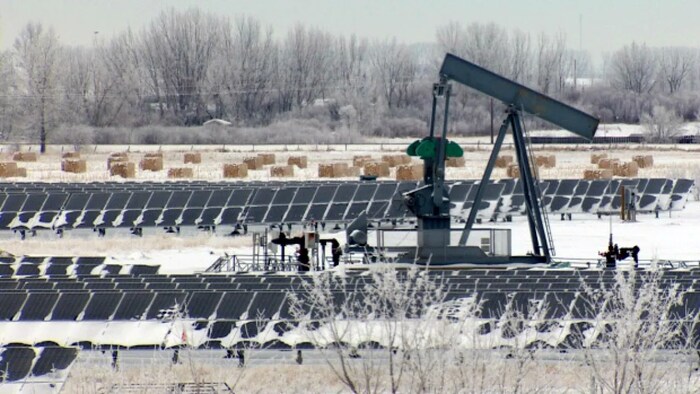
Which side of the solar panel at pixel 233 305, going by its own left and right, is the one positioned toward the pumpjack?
back

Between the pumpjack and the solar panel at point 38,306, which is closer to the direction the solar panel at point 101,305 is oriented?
the solar panel

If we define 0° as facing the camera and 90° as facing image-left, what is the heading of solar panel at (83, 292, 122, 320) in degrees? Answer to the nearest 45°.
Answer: approximately 45°

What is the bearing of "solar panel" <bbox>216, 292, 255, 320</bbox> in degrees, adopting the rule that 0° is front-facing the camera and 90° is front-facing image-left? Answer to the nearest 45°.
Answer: approximately 45°

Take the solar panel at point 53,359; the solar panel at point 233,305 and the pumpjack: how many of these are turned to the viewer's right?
1

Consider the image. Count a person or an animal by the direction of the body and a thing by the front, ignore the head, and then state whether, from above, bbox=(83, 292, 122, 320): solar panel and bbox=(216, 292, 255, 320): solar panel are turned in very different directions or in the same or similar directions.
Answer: same or similar directions

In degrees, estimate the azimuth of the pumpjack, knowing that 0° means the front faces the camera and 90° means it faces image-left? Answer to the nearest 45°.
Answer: approximately 270°

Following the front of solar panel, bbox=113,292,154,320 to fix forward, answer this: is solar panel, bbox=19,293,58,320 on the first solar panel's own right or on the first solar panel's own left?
on the first solar panel's own right

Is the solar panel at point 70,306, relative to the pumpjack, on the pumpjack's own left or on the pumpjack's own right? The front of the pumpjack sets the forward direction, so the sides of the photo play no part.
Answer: on the pumpjack's own right

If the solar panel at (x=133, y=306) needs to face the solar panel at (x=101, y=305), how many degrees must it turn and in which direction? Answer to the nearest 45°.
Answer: approximately 45° to its right

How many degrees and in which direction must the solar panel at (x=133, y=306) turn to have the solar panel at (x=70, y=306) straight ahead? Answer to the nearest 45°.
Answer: approximately 45° to its right

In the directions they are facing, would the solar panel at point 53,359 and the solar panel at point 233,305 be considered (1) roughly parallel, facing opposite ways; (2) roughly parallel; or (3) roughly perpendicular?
roughly parallel

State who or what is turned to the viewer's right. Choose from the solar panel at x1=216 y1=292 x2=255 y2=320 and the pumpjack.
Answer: the pumpjack

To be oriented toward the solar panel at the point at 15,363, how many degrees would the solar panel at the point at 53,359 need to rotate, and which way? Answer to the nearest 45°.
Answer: approximately 45° to its right
